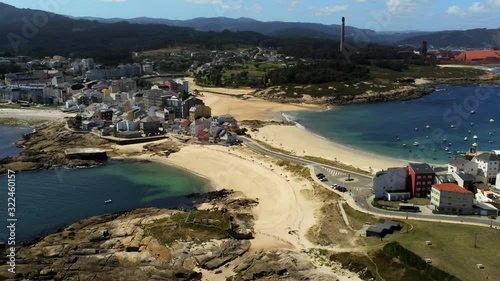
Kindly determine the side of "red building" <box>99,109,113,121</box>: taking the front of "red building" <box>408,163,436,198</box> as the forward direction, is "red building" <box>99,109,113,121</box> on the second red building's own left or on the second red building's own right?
on the second red building's own right

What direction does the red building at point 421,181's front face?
toward the camera

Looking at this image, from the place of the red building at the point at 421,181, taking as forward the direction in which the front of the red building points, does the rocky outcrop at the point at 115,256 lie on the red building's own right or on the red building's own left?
on the red building's own right

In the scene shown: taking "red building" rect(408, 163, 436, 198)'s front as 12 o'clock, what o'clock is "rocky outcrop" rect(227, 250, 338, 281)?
The rocky outcrop is roughly at 1 o'clock from the red building.

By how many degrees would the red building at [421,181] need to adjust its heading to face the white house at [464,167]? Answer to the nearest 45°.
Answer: approximately 135° to its left

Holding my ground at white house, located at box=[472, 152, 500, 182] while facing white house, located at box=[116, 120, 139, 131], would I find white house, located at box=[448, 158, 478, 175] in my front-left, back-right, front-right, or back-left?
front-left

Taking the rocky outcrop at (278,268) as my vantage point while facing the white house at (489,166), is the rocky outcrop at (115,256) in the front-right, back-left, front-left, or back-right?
back-left

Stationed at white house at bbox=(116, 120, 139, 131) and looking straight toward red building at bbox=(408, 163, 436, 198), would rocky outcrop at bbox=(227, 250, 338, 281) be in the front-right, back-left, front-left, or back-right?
front-right

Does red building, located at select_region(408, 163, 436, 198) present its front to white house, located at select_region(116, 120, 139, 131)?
no

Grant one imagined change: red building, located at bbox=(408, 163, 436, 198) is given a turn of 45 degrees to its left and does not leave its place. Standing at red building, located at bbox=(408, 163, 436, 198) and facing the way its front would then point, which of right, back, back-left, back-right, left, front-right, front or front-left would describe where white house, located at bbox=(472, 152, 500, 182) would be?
left
